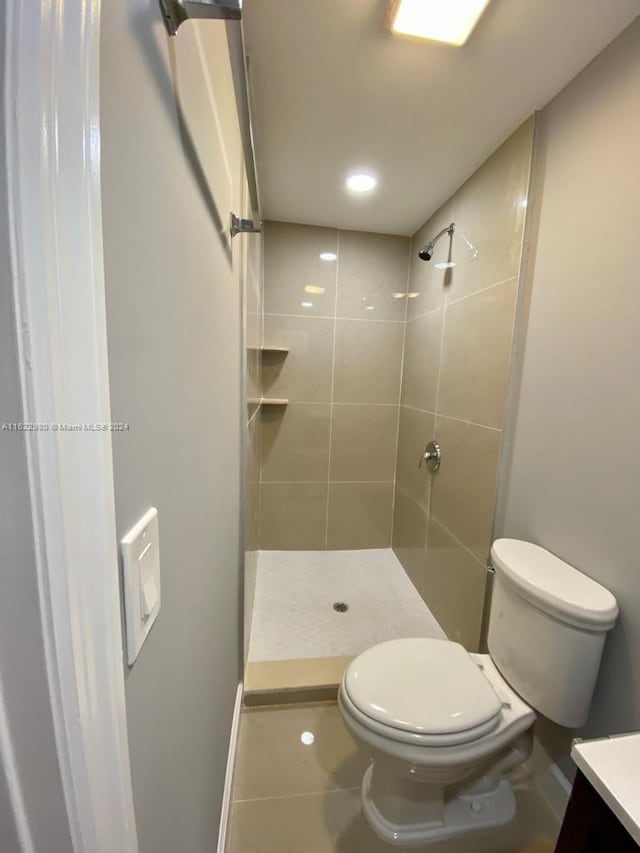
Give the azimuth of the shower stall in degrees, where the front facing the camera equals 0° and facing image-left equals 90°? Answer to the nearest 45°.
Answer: approximately 0°

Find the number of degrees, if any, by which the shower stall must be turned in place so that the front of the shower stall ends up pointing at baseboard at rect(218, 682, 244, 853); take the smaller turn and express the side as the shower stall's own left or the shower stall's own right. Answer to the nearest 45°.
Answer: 0° — it already faces it
